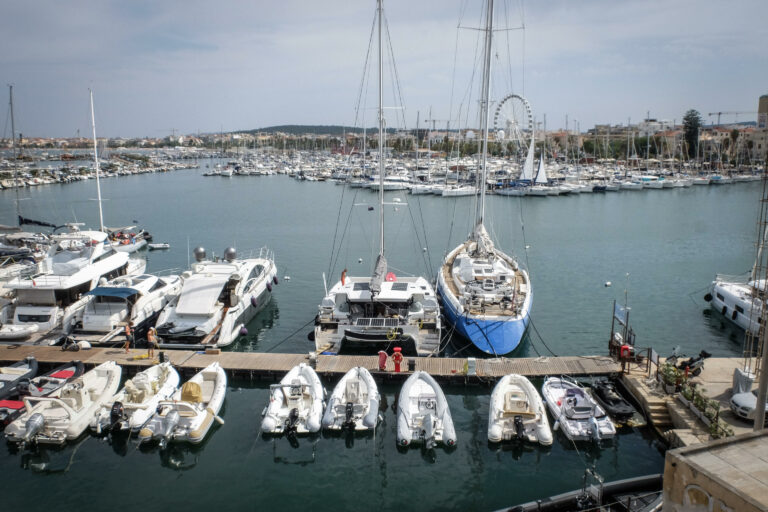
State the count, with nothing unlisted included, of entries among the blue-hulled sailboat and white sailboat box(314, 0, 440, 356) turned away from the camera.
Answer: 2

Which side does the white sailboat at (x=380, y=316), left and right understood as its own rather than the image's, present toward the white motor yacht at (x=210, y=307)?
left

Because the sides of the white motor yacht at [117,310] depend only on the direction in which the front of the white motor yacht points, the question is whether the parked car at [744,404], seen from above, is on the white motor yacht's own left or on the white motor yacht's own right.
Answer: on the white motor yacht's own right

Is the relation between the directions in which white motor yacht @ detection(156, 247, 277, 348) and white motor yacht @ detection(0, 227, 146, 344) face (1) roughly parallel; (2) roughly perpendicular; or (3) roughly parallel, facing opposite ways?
roughly parallel

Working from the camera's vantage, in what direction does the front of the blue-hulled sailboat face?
facing away from the viewer

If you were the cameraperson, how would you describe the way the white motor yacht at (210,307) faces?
facing away from the viewer and to the right of the viewer

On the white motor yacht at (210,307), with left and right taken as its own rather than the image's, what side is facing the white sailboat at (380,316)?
right

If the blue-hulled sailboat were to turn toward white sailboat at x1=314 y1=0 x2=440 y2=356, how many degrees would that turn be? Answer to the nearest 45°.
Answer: approximately 135° to its left

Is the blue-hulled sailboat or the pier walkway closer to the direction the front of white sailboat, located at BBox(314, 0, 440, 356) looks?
the blue-hulled sailboat

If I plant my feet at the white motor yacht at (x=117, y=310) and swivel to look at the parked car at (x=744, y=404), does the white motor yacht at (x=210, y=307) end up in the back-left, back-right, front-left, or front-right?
front-left

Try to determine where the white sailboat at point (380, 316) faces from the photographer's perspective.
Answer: facing away from the viewer
